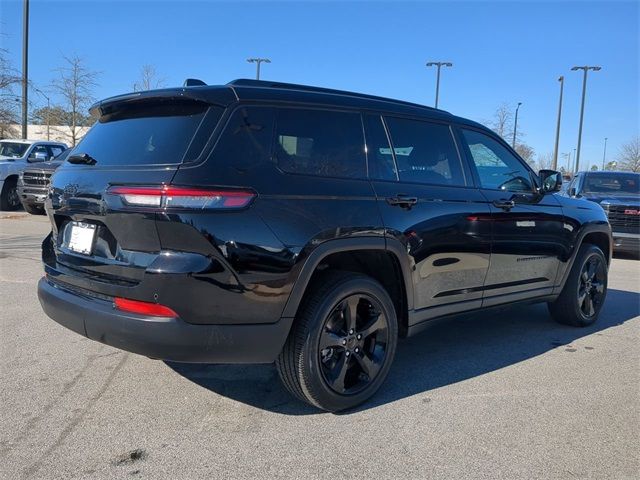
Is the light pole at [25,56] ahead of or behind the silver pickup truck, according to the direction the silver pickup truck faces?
behind

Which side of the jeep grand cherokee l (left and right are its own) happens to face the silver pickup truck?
left

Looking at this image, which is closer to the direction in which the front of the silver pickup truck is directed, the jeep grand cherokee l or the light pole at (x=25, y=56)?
the jeep grand cherokee l

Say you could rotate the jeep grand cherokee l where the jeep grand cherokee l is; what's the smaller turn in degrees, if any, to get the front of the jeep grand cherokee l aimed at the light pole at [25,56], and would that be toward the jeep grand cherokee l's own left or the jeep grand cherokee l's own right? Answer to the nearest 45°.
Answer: approximately 90° to the jeep grand cherokee l's own left

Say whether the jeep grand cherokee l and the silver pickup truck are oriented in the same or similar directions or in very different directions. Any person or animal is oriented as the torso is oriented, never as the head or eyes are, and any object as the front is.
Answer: very different directions

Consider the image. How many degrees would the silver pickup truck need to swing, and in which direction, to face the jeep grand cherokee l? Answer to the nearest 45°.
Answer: approximately 45° to its left
